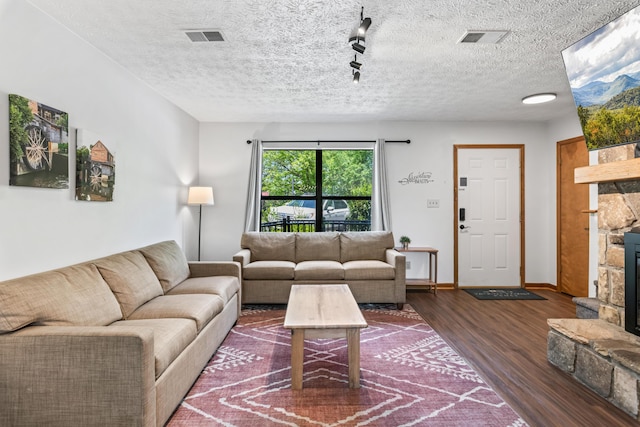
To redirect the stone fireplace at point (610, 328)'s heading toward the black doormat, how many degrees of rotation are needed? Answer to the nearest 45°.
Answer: approximately 90° to its right

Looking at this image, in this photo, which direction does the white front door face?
toward the camera

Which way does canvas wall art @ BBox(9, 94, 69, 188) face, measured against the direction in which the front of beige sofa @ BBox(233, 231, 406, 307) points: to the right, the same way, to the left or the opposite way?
to the left

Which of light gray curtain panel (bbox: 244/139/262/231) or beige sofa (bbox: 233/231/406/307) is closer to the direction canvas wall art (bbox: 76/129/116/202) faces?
the beige sofa

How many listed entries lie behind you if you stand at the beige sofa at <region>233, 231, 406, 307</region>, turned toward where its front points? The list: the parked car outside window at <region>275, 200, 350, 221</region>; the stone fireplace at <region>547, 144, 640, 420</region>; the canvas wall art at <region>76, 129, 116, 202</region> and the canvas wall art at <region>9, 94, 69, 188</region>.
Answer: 1

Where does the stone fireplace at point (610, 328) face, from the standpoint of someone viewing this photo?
facing the viewer and to the left of the viewer

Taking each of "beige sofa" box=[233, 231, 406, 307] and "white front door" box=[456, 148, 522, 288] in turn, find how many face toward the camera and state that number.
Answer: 2

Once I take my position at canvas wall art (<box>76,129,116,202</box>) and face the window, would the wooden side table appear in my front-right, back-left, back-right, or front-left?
front-right

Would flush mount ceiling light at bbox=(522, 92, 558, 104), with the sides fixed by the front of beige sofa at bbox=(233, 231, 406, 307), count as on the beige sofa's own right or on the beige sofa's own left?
on the beige sofa's own left

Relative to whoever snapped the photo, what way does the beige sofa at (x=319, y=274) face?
facing the viewer

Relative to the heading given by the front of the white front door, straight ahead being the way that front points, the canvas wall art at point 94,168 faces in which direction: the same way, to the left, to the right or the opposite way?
to the left

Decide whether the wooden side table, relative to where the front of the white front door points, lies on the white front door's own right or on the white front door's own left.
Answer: on the white front door's own right

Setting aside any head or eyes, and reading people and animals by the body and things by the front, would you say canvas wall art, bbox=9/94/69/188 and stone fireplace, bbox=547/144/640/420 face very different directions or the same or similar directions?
very different directions

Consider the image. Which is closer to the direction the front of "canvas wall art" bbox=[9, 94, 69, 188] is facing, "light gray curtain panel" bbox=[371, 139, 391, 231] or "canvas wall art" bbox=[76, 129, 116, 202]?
the light gray curtain panel

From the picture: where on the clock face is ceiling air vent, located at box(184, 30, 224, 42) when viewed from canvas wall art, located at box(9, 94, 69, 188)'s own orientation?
The ceiling air vent is roughly at 11 o'clock from the canvas wall art.

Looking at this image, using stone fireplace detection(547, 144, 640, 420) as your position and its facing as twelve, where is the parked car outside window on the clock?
The parked car outside window is roughly at 2 o'clock from the stone fireplace.
